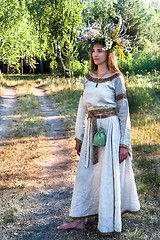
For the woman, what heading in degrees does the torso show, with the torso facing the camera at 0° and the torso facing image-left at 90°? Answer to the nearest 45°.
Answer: approximately 45°

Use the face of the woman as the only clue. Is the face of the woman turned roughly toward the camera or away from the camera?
toward the camera
